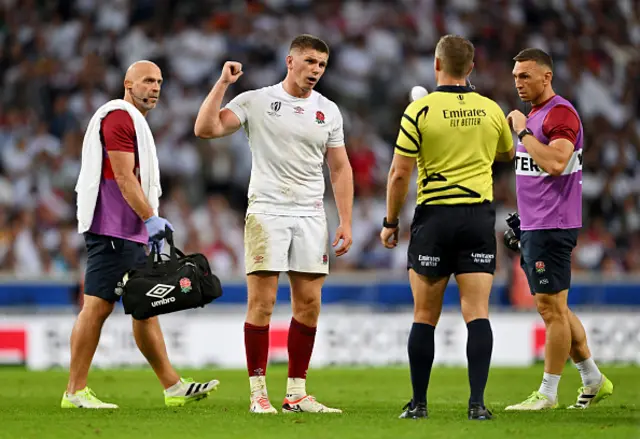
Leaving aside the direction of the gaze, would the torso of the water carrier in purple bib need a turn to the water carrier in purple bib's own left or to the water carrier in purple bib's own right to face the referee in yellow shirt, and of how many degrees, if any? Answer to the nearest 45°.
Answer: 0° — they already face them

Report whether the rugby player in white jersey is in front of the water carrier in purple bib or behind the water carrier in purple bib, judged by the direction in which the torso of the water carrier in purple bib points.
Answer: in front

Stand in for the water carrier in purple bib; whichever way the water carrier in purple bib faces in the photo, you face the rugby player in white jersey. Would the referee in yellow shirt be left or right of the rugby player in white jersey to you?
left

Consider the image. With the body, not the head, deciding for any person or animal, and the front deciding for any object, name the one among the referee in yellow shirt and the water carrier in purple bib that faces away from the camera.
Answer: the referee in yellow shirt

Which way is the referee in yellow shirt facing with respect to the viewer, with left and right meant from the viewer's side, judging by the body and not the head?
facing away from the viewer

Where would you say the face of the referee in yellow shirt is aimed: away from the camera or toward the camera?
away from the camera

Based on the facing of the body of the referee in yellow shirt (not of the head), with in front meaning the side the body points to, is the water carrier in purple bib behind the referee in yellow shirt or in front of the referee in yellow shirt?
in front

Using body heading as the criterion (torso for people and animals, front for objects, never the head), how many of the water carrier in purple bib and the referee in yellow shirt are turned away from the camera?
1
